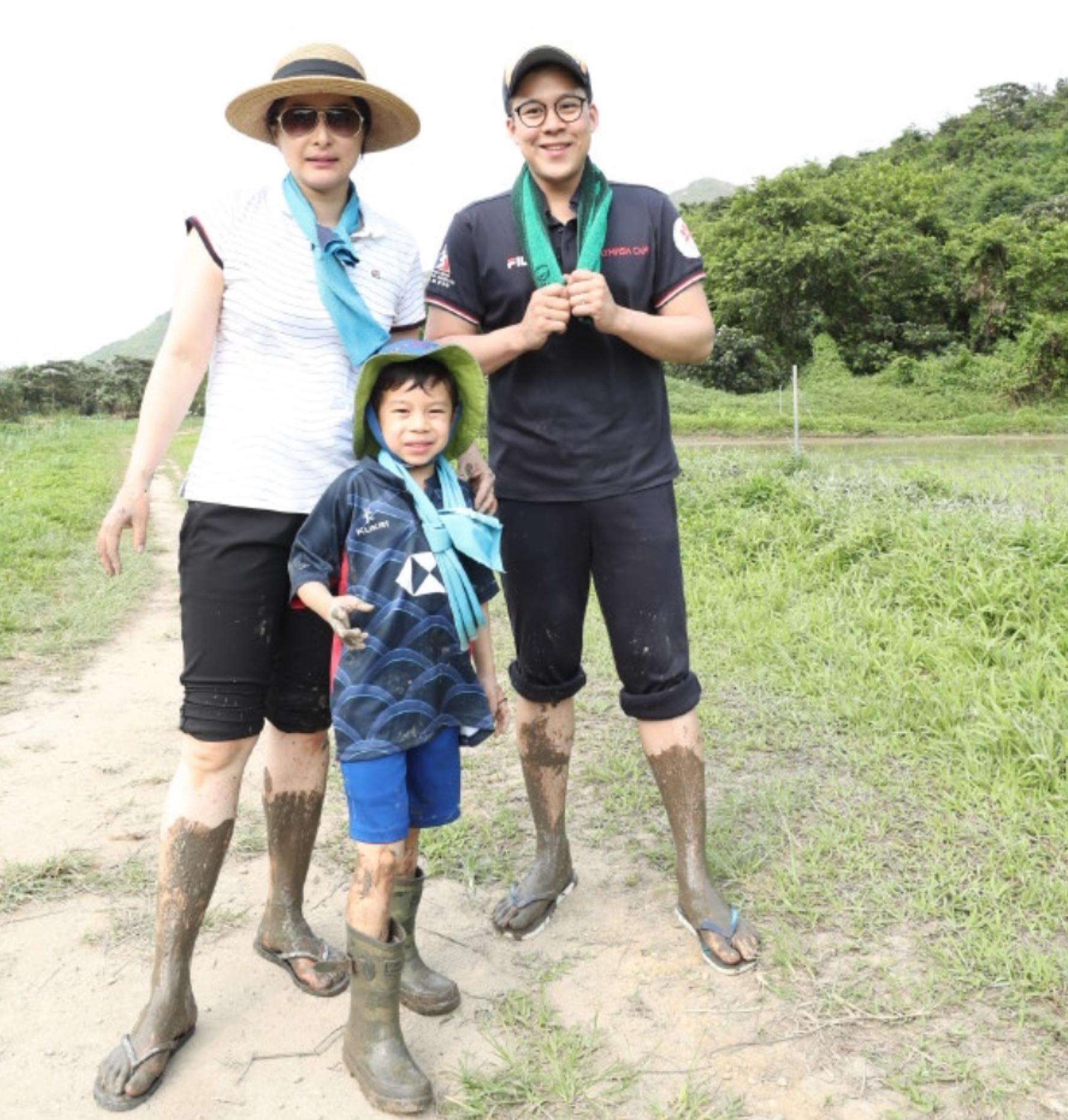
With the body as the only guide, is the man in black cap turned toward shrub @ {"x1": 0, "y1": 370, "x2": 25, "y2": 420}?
no

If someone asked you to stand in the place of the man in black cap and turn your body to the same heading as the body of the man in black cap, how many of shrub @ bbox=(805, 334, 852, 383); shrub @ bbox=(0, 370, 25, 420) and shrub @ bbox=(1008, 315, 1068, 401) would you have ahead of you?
0

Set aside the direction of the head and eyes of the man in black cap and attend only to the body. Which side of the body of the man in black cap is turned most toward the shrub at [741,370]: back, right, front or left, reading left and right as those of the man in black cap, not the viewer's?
back

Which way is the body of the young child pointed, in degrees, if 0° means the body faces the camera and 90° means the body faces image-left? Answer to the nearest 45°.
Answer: approximately 315°

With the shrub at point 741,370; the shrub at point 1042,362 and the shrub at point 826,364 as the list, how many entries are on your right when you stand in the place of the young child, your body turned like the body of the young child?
0

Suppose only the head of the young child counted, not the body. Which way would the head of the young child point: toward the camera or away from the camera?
toward the camera

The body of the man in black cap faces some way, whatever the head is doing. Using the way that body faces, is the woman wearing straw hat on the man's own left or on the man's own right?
on the man's own right

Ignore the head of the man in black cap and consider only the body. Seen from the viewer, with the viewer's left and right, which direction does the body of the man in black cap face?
facing the viewer

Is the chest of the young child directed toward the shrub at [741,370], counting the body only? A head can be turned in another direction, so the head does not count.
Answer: no

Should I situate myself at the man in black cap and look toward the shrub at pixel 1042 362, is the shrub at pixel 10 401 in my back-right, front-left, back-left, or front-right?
front-left

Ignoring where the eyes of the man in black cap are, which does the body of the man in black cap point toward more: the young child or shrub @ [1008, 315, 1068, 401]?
the young child

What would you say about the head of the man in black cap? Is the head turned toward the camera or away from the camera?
toward the camera

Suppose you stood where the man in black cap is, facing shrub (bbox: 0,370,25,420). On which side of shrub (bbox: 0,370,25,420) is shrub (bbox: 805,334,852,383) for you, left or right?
right

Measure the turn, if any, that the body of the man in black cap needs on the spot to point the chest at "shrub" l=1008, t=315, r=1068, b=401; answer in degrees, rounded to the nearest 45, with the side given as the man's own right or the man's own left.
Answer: approximately 135° to the man's own left

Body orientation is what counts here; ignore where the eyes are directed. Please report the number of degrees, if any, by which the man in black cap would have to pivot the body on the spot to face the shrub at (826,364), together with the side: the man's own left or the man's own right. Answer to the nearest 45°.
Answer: approximately 180°

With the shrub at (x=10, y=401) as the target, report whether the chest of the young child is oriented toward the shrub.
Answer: no

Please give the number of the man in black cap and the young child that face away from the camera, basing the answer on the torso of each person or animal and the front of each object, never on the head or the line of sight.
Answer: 0

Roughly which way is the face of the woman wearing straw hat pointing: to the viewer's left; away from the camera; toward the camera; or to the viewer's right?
toward the camera
